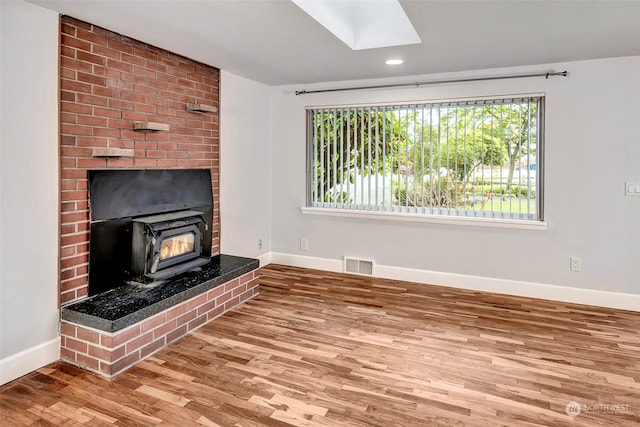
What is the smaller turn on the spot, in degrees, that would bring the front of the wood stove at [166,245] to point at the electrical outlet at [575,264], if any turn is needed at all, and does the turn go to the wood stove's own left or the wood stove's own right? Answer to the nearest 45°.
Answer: approximately 45° to the wood stove's own left

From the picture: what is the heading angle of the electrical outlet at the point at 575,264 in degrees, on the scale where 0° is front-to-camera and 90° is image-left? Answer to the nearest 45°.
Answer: approximately 0°

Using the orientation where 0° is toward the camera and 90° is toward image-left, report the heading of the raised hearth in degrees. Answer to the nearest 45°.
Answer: approximately 315°

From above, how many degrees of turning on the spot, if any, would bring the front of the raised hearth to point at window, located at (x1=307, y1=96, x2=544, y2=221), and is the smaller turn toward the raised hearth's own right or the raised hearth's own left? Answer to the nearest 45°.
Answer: approximately 45° to the raised hearth's own left
